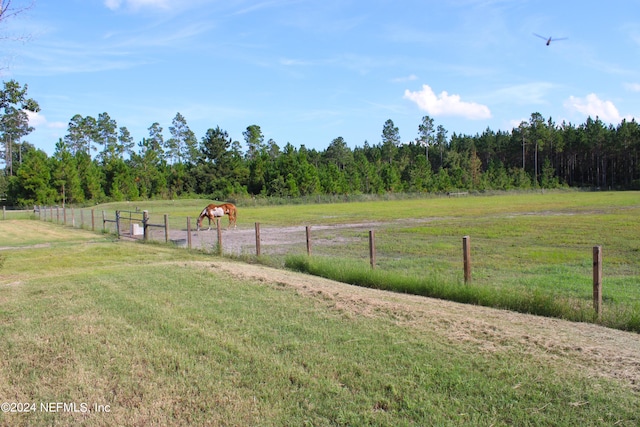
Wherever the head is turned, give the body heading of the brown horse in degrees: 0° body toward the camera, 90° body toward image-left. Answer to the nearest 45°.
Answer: approximately 90°

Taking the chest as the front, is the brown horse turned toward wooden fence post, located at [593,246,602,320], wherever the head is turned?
no
